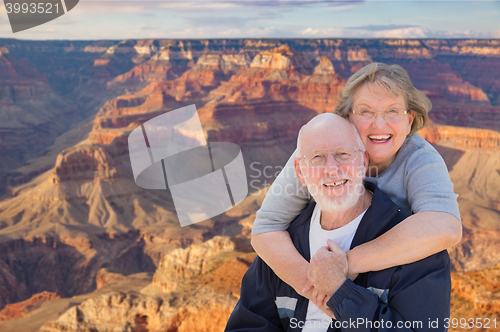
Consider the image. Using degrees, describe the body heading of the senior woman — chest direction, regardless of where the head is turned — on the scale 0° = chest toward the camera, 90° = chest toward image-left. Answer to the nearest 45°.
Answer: approximately 0°

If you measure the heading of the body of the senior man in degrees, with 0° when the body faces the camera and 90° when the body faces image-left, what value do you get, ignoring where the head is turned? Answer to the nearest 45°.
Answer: approximately 0°
